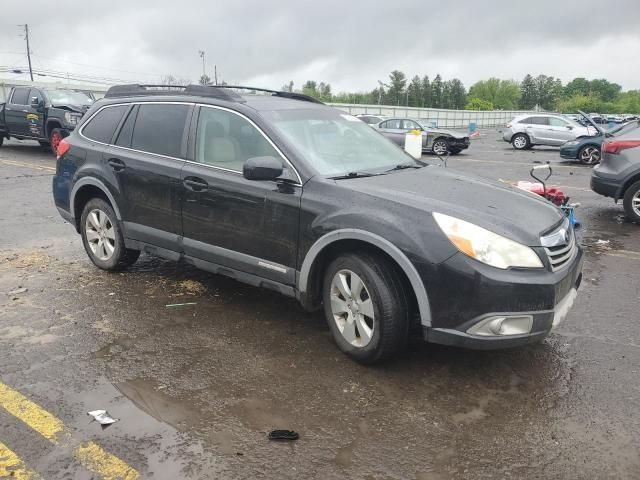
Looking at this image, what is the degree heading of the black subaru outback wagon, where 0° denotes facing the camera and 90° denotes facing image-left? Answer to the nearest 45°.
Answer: approximately 315°

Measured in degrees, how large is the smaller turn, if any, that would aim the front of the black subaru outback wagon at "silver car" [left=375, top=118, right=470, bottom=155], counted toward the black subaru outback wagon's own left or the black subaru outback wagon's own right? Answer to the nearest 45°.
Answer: approximately 135° to the black subaru outback wagon's own left

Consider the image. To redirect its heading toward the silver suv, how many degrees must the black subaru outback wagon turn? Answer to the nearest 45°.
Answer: approximately 90° to its left

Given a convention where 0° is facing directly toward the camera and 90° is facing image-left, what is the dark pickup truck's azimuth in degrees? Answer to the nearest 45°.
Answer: approximately 315°

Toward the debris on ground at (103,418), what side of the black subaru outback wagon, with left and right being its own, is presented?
right

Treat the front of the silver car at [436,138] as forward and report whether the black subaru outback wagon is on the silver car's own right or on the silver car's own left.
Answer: on the silver car's own right
